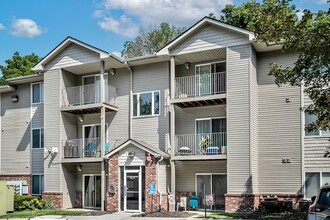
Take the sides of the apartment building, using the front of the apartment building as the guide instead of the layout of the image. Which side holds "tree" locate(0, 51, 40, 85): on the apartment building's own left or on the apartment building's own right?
on the apartment building's own right

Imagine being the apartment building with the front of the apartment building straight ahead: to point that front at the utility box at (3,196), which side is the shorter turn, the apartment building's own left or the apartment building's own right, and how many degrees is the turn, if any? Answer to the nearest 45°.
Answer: approximately 45° to the apartment building's own right

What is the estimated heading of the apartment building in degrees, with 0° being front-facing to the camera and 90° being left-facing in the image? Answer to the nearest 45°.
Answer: approximately 45°

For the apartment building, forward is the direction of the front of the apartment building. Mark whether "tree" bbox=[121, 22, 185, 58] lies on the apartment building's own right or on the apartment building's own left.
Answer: on the apartment building's own right

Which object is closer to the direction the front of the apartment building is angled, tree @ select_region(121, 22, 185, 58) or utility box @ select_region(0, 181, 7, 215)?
the utility box
